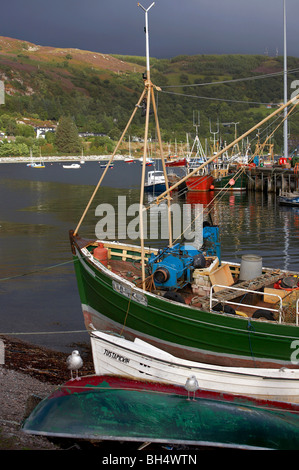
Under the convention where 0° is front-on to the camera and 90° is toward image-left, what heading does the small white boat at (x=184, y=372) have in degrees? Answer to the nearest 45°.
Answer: approximately 90°

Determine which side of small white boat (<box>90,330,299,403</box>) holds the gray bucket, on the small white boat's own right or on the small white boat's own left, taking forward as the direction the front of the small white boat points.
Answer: on the small white boat's own right

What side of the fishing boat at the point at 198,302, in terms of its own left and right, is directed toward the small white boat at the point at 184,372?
left

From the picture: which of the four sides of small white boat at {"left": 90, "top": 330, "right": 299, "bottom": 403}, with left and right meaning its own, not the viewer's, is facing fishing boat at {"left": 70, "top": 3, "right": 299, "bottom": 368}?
right

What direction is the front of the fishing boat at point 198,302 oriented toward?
to the viewer's left

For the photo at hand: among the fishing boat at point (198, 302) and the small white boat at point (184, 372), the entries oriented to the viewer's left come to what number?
2

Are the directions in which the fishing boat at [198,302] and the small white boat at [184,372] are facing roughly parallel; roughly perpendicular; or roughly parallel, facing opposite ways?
roughly parallel

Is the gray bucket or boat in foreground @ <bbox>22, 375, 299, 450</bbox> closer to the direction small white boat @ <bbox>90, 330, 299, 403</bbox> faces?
the boat in foreground

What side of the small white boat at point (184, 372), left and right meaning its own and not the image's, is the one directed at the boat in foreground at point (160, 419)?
left
